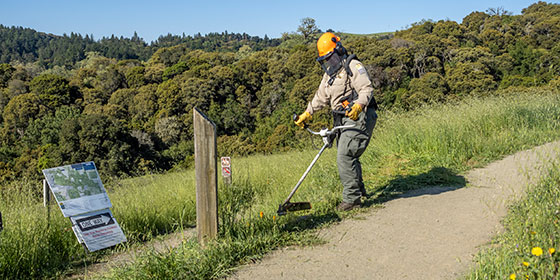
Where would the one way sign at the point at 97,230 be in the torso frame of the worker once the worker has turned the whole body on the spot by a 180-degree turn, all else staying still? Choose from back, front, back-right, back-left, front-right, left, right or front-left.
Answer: back-left

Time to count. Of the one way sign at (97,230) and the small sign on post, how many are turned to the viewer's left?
0

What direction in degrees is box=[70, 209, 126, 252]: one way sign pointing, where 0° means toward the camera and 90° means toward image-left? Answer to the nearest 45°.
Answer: approximately 315°

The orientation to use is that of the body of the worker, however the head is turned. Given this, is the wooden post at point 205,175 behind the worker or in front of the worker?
in front

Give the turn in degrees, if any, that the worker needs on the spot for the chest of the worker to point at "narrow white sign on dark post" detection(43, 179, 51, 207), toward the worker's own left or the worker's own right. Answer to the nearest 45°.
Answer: approximately 45° to the worker's own right

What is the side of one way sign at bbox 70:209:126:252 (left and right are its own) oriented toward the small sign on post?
left

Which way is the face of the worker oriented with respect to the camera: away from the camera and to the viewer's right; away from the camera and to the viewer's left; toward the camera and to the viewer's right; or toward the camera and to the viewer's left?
toward the camera and to the viewer's left

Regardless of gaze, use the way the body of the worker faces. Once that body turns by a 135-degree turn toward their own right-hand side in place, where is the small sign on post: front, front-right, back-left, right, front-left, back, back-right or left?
front-left

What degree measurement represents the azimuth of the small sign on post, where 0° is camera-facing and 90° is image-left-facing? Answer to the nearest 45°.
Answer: approximately 0°
